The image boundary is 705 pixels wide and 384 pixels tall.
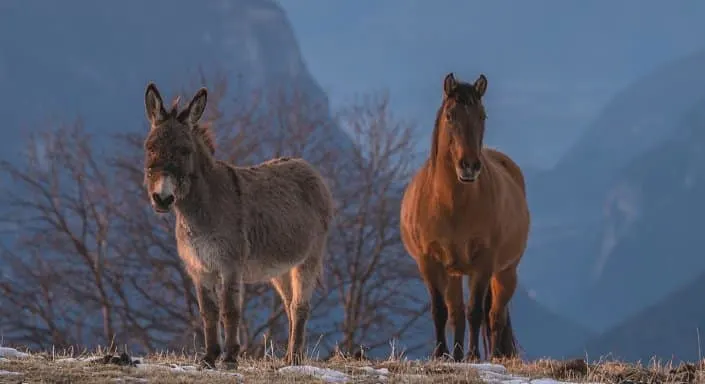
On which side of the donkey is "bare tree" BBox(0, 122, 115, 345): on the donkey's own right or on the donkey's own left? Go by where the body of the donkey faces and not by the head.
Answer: on the donkey's own right

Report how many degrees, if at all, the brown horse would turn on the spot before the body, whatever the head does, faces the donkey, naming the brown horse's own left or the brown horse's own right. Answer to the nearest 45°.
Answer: approximately 45° to the brown horse's own right

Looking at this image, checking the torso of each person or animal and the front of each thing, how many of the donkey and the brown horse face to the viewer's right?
0

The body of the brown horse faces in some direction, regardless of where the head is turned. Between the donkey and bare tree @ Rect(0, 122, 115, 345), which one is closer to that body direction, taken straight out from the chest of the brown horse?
the donkey

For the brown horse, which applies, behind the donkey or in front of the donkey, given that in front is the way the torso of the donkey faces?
behind

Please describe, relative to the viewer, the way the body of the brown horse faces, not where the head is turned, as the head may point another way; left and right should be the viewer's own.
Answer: facing the viewer

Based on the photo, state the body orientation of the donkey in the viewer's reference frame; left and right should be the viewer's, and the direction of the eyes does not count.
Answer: facing the viewer and to the left of the viewer
